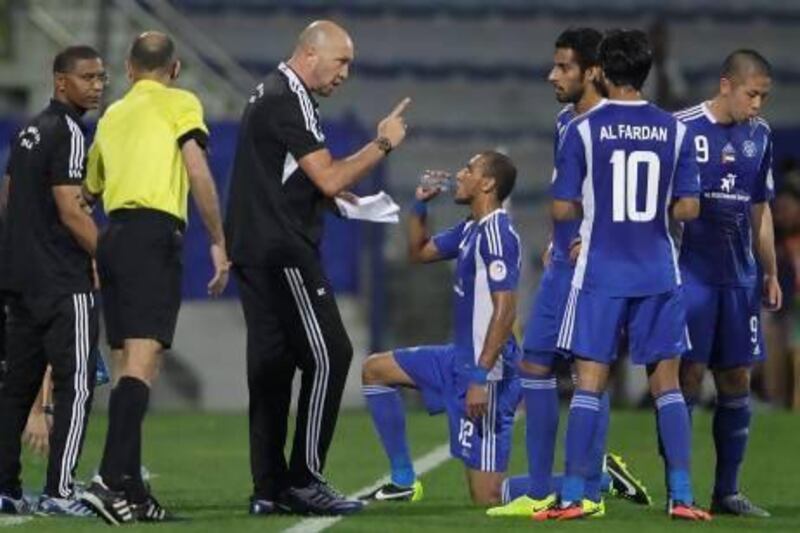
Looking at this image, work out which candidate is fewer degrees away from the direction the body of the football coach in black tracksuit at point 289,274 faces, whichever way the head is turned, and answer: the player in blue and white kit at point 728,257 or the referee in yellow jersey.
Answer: the player in blue and white kit

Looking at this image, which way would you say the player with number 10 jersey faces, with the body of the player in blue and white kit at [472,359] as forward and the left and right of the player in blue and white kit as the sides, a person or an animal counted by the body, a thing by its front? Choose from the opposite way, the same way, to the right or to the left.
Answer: to the right

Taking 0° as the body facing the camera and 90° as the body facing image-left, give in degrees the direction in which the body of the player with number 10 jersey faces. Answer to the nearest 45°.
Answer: approximately 180°

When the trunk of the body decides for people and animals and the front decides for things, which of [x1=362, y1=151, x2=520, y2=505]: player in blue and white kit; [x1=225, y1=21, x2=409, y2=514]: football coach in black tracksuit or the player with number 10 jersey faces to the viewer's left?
the player in blue and white kit

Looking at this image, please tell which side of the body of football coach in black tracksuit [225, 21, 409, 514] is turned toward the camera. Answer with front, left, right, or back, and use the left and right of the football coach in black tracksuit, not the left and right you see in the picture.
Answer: right

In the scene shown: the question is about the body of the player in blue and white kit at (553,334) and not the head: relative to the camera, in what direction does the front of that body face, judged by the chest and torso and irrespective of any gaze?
to the viewer's left

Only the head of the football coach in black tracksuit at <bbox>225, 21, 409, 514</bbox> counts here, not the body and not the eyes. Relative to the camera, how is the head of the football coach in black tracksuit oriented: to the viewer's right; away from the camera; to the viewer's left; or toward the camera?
to the viewer's right

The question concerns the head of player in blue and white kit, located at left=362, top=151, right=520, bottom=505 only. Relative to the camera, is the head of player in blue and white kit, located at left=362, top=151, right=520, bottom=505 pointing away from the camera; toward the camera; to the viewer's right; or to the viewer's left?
to the viewer's left

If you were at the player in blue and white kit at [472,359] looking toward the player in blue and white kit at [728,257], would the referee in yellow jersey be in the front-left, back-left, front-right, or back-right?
back-right

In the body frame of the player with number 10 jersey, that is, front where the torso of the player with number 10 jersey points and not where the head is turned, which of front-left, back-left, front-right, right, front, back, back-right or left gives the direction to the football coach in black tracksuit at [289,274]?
left

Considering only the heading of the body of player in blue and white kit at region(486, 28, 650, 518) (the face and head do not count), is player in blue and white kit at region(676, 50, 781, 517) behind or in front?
behind

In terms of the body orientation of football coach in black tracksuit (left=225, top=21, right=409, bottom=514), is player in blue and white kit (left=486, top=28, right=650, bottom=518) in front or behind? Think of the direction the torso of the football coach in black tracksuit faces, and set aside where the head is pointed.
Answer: in front
